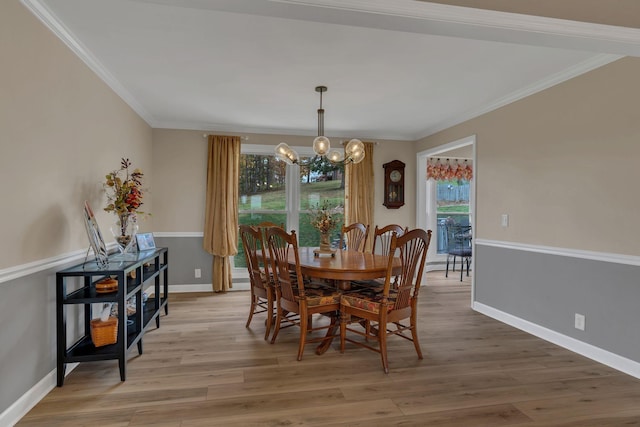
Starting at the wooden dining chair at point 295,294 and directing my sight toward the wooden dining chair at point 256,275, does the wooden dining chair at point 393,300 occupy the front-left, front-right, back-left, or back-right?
back-right

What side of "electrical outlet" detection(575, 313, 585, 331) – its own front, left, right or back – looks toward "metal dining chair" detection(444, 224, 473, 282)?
right

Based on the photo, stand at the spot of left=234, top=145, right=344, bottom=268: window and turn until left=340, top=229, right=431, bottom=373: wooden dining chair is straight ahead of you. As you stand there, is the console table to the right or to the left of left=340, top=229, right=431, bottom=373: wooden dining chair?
right

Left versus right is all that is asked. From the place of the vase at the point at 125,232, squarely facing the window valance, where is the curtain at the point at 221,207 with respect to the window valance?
left

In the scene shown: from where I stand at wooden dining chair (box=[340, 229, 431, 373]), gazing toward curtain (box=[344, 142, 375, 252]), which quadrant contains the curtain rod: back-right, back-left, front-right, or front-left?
front-left

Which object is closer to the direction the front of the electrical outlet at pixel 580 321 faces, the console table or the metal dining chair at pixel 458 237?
the console table

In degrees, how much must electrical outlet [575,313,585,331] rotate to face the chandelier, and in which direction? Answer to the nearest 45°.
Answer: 0° — it already faces it

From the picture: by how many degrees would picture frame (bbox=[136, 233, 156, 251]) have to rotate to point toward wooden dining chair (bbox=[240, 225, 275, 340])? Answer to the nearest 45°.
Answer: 0° — it already faces it

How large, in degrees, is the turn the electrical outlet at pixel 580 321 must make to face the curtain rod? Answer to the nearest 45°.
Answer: approximately 45° to its right

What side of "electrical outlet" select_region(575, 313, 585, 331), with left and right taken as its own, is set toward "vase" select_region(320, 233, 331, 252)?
front

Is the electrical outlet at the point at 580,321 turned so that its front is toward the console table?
yes

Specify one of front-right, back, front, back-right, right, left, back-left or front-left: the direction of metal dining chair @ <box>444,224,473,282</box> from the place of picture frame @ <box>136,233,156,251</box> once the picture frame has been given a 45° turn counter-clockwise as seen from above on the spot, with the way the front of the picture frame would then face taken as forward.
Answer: front

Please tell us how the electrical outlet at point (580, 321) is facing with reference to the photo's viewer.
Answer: facing the viewer and to the left of the viewer

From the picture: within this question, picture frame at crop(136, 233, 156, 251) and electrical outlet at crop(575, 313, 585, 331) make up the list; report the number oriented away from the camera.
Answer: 0

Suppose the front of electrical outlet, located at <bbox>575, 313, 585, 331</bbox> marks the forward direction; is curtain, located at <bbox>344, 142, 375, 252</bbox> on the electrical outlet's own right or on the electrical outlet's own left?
on the electrical outlet's own right

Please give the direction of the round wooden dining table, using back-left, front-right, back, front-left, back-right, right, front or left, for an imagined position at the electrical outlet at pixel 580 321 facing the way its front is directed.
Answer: front

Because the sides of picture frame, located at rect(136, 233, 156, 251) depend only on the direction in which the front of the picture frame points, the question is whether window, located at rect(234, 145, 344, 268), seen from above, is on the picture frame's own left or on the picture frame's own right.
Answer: on the picture frame's own left

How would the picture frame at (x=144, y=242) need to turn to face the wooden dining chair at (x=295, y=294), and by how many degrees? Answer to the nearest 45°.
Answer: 0° — it already faces it

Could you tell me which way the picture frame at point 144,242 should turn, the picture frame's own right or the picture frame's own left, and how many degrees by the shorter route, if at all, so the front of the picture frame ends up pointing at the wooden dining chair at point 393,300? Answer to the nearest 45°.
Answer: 0° — it already faces it

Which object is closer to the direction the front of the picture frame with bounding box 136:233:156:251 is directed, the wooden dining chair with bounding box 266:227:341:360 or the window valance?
the wooden dining chair
